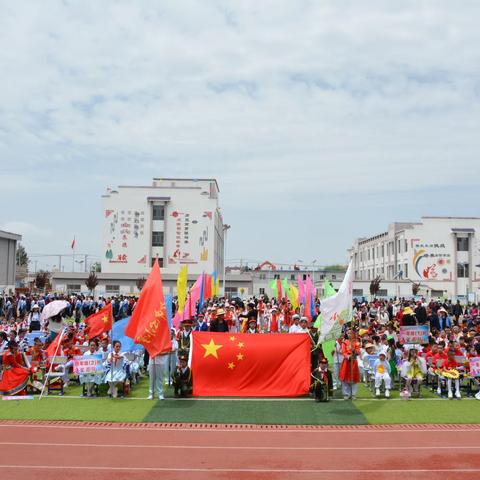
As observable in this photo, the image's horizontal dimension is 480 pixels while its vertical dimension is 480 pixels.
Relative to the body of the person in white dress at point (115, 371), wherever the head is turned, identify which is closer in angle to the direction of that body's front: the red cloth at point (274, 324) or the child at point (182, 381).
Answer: the child

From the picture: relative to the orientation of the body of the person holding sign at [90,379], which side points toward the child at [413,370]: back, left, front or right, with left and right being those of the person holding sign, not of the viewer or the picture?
left

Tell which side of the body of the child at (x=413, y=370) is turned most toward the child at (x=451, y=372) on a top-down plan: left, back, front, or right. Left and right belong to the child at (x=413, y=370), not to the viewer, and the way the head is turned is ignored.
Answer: left

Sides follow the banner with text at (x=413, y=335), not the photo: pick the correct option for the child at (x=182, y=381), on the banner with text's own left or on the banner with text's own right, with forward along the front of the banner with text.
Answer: on the banner with text's own right

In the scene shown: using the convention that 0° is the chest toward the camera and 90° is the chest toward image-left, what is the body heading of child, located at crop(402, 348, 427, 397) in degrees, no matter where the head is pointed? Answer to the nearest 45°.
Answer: approximately 0°

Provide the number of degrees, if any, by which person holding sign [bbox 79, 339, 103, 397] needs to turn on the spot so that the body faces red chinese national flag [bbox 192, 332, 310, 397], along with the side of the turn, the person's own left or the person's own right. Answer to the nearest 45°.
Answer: approximately 90° to the person's own left

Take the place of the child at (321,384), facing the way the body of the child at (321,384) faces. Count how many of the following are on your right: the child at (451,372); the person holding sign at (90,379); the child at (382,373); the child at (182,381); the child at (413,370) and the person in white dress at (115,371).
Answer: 3

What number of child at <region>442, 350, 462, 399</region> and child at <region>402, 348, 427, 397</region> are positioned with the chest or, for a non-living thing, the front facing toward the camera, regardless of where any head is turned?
2
